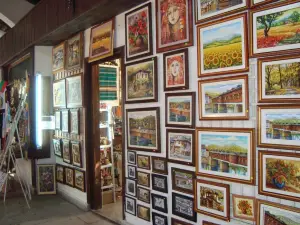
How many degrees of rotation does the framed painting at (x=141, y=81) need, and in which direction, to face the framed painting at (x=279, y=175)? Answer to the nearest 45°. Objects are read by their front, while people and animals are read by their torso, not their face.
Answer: approximately 90° to its left

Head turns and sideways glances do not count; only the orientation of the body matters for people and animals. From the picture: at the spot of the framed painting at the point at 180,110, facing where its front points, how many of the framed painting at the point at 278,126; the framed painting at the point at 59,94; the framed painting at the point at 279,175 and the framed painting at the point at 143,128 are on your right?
2

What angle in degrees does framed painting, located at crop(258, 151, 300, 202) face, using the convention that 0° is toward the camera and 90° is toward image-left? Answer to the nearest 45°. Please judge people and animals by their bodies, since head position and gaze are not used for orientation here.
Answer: approximately 45°

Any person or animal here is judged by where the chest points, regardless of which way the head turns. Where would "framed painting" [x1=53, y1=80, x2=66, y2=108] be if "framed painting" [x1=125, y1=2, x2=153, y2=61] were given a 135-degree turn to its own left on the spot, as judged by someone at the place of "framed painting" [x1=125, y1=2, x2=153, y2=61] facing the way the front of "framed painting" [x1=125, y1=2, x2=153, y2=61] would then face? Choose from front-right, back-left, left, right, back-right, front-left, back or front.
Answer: back-left

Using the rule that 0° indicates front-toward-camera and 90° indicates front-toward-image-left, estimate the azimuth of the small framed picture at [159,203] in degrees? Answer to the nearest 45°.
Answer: approximately 45°

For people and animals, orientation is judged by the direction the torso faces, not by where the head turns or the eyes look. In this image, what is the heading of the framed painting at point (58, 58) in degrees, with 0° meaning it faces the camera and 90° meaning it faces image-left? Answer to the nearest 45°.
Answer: approximately 45°
